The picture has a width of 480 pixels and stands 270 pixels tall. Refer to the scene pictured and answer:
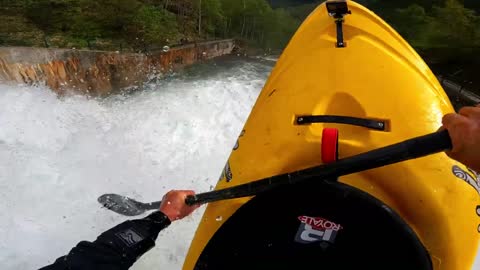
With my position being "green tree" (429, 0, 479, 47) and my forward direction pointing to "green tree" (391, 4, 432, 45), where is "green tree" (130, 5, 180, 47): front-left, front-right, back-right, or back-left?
front-left

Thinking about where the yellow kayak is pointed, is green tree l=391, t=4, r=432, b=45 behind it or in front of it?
in front

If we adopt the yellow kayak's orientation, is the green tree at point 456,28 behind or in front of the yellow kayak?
in front

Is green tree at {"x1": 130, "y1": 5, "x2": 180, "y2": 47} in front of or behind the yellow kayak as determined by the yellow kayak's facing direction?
in front

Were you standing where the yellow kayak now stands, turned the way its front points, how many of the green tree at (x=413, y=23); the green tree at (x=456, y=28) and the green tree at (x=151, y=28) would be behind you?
0

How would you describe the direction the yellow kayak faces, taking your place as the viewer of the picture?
facing away from the viewer
